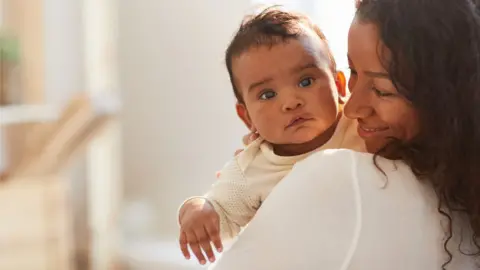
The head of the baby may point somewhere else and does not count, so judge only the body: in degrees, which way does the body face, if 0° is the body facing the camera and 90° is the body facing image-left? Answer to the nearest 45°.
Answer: approximately 0°

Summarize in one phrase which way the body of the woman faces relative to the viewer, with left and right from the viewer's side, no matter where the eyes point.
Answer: facing away from the viewer and to the left of the viewer

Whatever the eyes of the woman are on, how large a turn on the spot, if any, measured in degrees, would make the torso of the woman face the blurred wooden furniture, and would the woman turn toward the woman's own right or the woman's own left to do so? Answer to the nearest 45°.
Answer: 0° — they already face it

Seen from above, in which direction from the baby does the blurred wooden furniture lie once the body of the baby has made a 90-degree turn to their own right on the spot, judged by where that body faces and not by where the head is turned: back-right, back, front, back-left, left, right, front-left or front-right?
front-right

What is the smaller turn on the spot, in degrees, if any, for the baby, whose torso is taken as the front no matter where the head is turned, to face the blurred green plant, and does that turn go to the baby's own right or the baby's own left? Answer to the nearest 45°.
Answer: approximately 135° to the baby's own right

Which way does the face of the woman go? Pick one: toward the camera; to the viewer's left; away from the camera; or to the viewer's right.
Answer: to the viewer's left
